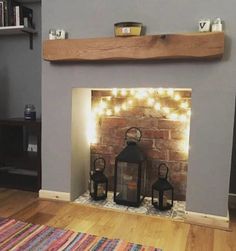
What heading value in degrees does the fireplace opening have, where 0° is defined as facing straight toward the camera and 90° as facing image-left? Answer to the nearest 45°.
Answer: approximately 0°

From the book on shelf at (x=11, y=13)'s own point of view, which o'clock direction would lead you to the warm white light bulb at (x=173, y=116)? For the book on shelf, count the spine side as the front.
The warm white light bulb is roughly at 10 o'clock from the book on shelf.

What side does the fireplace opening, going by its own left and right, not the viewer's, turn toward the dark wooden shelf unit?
right

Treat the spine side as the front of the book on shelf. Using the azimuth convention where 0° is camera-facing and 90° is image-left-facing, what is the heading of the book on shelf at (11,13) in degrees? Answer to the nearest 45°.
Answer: approximately 0°

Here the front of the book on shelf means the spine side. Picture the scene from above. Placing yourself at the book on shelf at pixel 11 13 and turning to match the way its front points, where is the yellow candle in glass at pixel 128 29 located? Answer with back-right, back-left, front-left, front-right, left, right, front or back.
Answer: front-left

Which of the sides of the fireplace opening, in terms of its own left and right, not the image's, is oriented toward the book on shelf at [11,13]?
right
